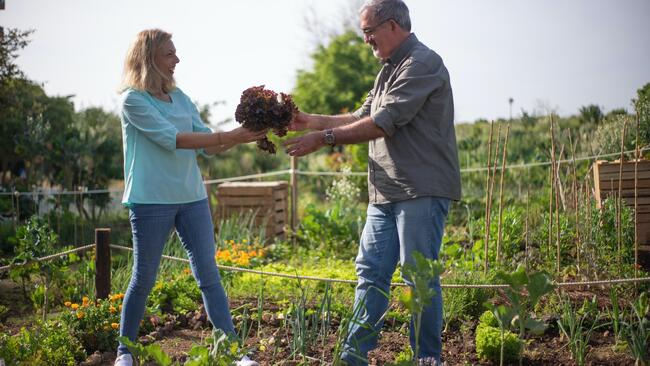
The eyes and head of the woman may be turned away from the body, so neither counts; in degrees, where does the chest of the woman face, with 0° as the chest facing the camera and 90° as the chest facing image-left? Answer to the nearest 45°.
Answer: approximately 315°

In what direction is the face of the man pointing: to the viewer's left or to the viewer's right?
to the viewer's left

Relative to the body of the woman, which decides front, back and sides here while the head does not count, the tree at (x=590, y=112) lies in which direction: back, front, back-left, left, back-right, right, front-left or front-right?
left

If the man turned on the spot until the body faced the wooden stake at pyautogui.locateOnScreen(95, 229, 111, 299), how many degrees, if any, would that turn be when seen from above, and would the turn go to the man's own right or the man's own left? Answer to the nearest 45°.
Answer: approximately 45° to the man's own right

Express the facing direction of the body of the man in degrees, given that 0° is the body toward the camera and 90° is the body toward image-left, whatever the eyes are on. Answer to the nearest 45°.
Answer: approximately 90°

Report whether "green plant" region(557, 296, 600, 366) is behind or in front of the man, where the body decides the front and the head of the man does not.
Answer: behind

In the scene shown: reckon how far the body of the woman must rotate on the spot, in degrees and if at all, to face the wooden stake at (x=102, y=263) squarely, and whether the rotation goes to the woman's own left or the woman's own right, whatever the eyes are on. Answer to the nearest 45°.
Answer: approximately 135° to the woman's own left

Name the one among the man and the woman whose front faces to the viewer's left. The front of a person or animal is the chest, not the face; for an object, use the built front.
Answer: the man

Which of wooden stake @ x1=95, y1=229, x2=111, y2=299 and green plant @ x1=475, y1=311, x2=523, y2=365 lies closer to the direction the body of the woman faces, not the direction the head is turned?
the green plant

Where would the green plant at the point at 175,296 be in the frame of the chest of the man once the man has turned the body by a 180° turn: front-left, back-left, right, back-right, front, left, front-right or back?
back-left

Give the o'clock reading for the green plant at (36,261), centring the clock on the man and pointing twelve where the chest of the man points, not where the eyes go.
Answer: The green plant is roughly at 1 o'clock from the man.

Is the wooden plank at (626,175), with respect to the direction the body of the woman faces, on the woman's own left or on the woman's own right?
on the woman's own left

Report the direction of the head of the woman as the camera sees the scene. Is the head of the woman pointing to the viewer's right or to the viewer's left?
to the viewer's right

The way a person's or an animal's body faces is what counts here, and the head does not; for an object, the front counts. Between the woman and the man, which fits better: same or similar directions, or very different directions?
very different directions

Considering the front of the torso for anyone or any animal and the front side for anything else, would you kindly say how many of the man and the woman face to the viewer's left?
1
